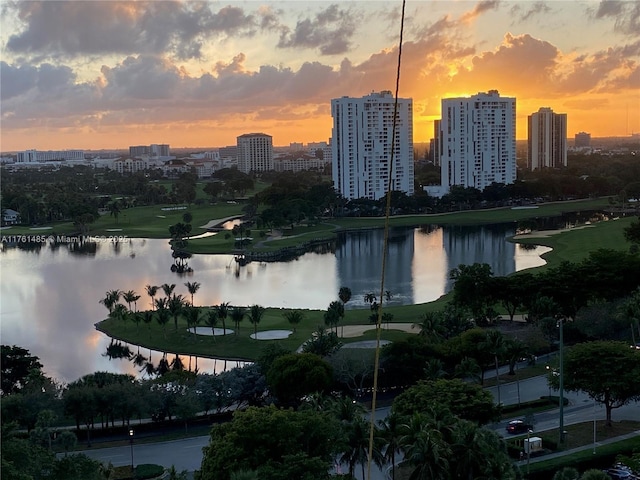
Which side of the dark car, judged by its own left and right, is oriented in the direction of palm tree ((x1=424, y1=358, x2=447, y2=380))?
left

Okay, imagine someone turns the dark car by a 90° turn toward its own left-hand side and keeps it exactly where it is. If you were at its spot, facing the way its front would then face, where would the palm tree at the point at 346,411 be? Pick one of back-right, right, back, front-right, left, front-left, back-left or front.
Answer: left

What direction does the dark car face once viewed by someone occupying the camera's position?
facing away from the viewer and to the right of the viewer

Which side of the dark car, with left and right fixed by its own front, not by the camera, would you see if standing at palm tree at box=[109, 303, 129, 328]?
left

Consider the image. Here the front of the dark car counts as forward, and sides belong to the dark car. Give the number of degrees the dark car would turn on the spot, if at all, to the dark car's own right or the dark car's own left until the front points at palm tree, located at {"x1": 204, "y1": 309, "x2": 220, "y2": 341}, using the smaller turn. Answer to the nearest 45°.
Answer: approximately 90° to the dark car's own left
